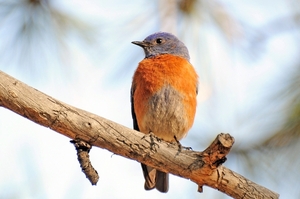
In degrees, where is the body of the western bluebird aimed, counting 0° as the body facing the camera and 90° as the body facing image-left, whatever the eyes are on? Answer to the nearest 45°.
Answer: approximately 0°
